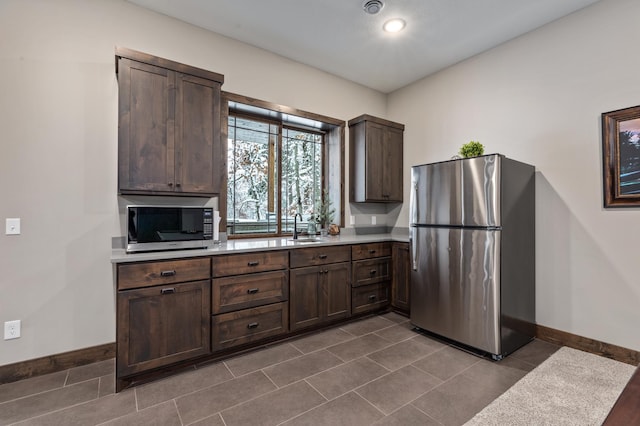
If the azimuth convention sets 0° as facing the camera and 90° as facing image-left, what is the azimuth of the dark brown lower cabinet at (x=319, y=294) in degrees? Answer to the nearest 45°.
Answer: approximately 315°

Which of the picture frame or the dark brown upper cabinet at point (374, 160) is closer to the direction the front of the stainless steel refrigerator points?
the dark brown upper cabinet

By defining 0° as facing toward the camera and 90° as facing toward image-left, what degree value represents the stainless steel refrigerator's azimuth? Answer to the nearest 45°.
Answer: approximately 45°
